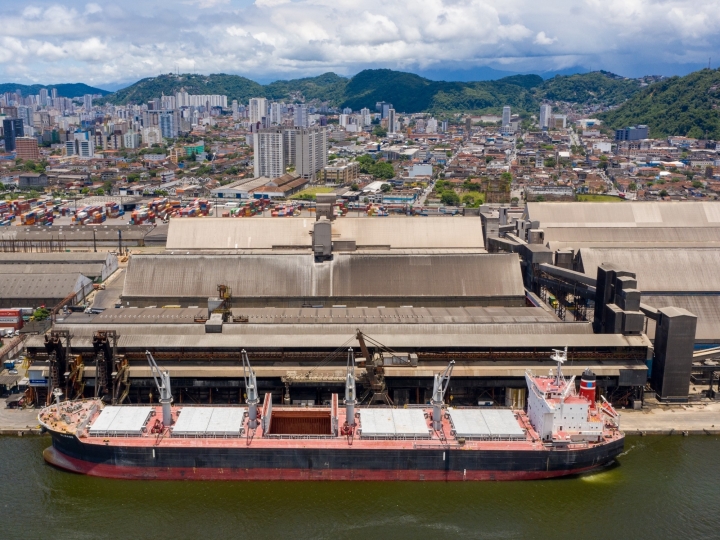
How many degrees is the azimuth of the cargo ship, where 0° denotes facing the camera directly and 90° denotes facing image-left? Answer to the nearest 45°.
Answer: approximately 90°

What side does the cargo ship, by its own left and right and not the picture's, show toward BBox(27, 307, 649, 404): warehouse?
right
